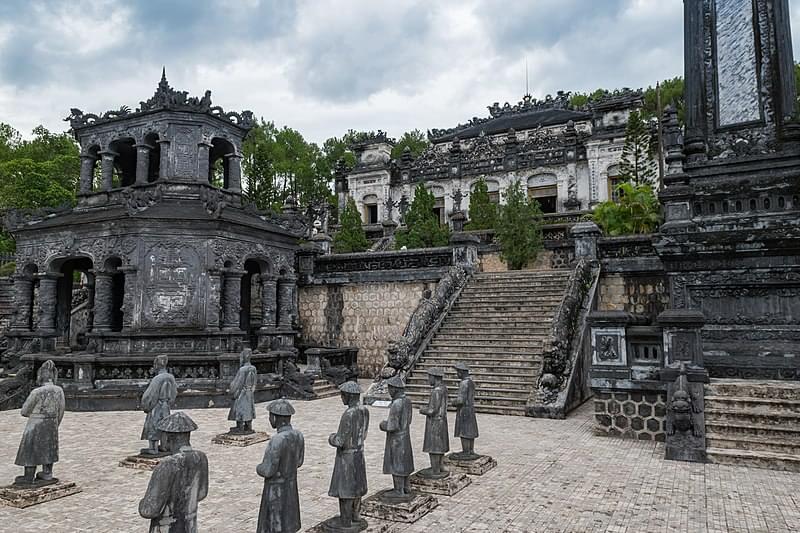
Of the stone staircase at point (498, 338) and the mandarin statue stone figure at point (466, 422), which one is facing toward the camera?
the stone staircase

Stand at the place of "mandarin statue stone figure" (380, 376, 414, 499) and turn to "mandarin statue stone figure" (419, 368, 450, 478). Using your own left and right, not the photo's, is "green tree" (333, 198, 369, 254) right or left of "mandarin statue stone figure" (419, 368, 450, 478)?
left

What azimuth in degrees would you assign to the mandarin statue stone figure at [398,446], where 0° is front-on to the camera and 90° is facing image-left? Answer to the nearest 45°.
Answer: approximately 90°

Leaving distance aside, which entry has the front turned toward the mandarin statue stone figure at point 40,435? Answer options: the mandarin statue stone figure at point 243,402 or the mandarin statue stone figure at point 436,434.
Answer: the mandarin statue stone figure at point 436,434

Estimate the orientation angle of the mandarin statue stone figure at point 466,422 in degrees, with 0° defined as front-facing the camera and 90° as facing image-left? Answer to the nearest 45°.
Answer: approximately 90°

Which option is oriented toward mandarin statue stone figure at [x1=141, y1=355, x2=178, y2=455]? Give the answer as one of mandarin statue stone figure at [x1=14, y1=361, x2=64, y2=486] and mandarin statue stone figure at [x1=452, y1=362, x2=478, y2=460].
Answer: mandarin statue stone figure at [x1=452, y1=362, x2=478, y2=460]

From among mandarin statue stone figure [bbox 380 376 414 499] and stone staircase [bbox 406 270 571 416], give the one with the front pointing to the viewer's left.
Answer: the mandarin statue stone figure

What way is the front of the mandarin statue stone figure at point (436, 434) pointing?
to the viewer's left

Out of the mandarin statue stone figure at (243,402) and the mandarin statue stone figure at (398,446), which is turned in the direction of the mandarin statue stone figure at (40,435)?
the mandarin statue stone figure at (398,446)

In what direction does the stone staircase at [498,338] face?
toward the camera

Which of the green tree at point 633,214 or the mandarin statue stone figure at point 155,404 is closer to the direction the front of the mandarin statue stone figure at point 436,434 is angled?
the mandarin statue stone figure

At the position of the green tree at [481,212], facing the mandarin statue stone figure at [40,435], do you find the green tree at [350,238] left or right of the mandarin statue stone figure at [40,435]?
right
